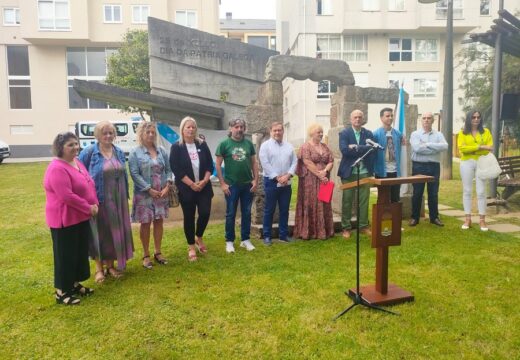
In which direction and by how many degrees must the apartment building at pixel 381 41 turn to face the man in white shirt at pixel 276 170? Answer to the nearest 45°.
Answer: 0° — it already faces them

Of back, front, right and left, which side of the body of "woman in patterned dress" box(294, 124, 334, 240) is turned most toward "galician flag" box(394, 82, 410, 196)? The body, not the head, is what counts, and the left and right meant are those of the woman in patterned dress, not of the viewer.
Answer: left

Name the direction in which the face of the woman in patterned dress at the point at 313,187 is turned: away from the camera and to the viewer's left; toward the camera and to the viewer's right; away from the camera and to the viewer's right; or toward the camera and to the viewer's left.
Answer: toward the camera and to the viewer's right

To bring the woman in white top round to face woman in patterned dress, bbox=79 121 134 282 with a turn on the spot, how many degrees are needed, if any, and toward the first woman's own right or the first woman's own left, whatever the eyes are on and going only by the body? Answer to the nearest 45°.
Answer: approximately 45° to the first woman's own right

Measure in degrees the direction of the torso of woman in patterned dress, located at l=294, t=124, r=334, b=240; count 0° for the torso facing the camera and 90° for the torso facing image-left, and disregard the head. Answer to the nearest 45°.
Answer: approximately 315°
